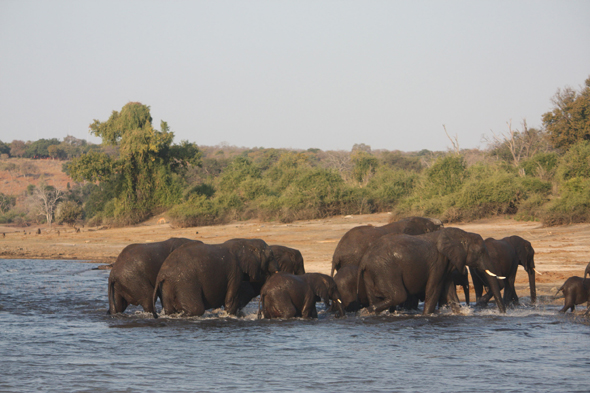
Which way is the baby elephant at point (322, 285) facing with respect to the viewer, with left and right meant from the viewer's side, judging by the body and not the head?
facing to the right of the viewer

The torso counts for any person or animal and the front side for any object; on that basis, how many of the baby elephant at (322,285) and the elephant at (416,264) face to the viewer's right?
2

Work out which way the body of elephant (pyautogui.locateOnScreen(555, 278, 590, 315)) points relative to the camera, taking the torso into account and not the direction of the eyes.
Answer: to the viewer's right

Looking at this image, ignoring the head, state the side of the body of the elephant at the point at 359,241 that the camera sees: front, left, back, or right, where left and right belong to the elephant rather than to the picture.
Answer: right

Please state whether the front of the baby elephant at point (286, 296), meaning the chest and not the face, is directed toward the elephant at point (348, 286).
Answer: yes

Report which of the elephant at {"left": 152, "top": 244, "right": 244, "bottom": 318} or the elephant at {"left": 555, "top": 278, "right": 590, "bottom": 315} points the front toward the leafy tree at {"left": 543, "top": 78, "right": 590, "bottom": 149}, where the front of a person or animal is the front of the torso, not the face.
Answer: the elephant at {"left": 152, "top": 244, "right": 244, "bottom": 318}

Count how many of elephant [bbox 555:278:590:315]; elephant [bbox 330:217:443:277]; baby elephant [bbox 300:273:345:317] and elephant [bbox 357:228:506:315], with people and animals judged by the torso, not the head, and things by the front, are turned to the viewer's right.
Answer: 4

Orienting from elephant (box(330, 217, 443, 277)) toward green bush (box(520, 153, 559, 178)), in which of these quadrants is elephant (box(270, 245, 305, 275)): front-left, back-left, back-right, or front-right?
back-left

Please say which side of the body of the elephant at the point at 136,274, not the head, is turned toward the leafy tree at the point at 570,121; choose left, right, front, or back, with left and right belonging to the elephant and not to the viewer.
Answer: front

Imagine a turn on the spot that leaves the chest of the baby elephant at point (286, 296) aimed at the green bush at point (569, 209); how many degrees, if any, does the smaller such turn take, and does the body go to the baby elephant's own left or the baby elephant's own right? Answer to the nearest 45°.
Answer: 0° — it already faces it

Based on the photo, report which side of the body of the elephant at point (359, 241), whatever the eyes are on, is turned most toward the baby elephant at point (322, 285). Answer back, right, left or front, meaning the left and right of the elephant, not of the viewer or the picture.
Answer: right

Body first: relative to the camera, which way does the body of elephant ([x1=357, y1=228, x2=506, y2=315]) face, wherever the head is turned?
to the viewer's right

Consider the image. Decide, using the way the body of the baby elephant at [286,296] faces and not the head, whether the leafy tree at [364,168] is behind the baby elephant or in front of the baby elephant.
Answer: in front

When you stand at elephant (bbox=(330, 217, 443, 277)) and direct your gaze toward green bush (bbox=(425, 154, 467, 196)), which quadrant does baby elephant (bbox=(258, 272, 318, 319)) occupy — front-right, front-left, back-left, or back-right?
back-left

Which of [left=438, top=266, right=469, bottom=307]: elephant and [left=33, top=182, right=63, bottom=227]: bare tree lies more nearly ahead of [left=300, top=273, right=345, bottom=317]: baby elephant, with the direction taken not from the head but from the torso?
the elephant

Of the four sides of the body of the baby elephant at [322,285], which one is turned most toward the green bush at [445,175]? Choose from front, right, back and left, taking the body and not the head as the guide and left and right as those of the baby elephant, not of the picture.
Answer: left

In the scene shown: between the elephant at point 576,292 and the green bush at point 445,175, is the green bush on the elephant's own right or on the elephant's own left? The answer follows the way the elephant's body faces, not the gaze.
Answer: on the elephant's own left

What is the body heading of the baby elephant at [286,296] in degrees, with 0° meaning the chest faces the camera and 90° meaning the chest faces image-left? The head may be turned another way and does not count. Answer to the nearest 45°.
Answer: approximately 225°
